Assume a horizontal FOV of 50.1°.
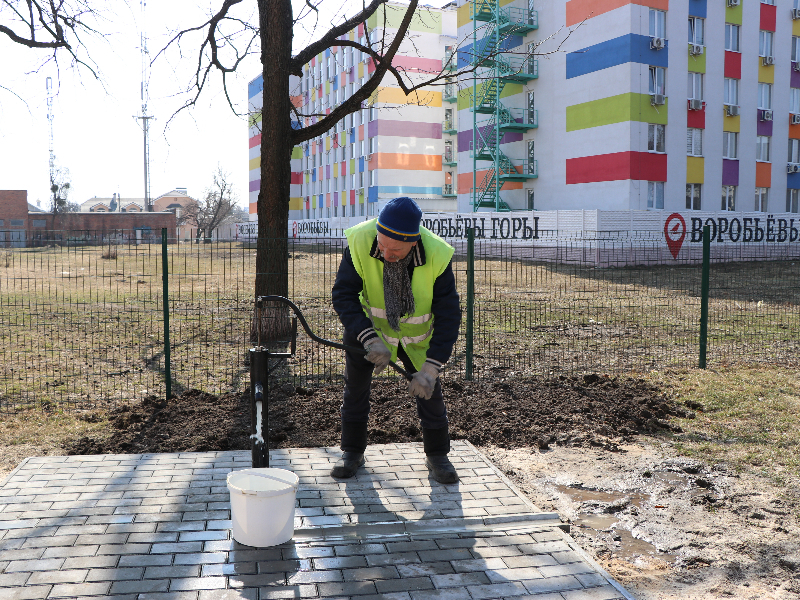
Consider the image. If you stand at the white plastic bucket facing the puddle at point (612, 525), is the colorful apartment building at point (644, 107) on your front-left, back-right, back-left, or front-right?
front-left

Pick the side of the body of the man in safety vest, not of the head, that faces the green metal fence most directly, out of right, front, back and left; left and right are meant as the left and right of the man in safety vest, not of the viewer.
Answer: back

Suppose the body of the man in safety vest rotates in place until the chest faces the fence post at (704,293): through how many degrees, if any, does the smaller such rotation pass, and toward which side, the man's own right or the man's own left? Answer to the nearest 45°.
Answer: approximately 135° to the man's own left

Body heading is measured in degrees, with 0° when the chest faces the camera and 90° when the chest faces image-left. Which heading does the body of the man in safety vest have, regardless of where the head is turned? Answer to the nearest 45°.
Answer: approximately 0°

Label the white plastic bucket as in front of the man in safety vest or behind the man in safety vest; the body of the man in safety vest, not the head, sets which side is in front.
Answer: in front

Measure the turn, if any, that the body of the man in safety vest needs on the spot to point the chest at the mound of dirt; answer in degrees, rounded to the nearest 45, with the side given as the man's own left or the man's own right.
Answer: approximately 180°

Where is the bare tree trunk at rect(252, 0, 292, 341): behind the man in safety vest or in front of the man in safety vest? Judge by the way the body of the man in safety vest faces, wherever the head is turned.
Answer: behind

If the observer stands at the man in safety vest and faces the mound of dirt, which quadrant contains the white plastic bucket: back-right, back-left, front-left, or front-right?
back-left

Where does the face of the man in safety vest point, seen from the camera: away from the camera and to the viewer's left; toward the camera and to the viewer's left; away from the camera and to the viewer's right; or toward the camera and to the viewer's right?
toward the camera and to the viewer's left

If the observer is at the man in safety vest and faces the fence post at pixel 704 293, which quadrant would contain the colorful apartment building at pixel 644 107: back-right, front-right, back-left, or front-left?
front-left
